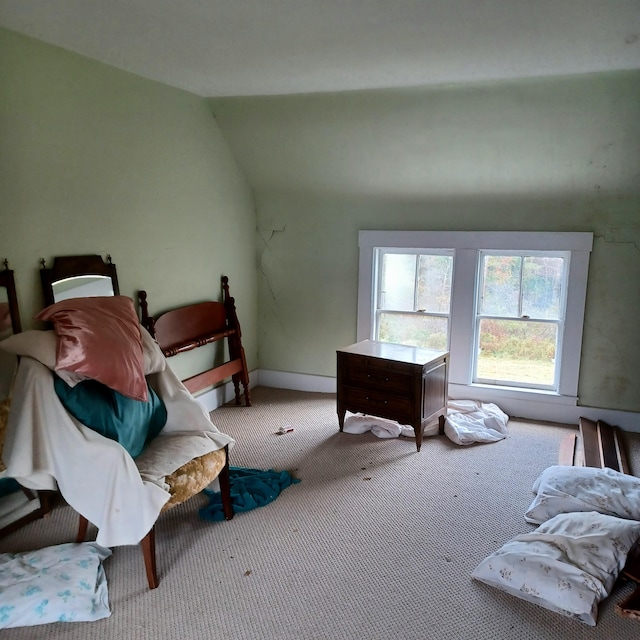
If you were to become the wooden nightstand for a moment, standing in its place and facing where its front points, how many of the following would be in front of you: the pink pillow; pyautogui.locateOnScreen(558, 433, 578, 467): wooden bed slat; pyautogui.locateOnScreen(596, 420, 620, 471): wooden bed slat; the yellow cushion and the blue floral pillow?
3

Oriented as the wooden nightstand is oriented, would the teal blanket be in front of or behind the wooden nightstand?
in front

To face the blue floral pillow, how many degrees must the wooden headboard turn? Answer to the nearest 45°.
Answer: approximately 45° to its right

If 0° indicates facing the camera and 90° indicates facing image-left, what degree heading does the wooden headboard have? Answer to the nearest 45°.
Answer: approximately 315°

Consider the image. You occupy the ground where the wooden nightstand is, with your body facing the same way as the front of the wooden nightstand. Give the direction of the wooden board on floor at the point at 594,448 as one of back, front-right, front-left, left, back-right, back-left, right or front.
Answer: back-left

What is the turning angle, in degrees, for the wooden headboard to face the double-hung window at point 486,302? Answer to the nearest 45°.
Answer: approximately 45° to its left

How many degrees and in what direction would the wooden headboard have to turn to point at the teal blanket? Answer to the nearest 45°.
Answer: approximately 45° to its right

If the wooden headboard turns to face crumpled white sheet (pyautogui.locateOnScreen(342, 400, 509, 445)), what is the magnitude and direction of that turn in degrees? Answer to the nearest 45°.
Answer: approximately 45° to its left

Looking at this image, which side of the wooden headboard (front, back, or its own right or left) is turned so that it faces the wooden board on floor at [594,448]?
front

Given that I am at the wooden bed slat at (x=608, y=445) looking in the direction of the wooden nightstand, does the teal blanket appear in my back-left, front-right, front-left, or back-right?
front-left

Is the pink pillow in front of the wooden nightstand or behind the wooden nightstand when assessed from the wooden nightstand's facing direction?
in front

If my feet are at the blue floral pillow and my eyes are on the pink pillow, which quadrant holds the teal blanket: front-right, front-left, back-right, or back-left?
front-right

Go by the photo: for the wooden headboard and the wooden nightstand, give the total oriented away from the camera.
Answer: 0

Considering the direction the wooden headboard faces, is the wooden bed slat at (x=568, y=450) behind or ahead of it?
ahead

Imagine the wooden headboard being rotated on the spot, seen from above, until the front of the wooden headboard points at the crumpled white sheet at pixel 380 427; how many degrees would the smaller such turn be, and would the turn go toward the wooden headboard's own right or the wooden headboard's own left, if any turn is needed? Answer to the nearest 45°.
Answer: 0° — it already faces it

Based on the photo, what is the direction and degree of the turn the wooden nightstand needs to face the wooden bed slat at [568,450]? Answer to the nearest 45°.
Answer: approximately 135° to its left

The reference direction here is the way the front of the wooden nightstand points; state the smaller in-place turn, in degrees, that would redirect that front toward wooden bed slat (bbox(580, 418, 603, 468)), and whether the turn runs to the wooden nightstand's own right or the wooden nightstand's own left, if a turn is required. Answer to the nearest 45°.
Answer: approximately 135° to the wooden nightstand's own left

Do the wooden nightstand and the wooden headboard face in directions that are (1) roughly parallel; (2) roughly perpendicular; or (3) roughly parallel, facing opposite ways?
roughly perpendicular
